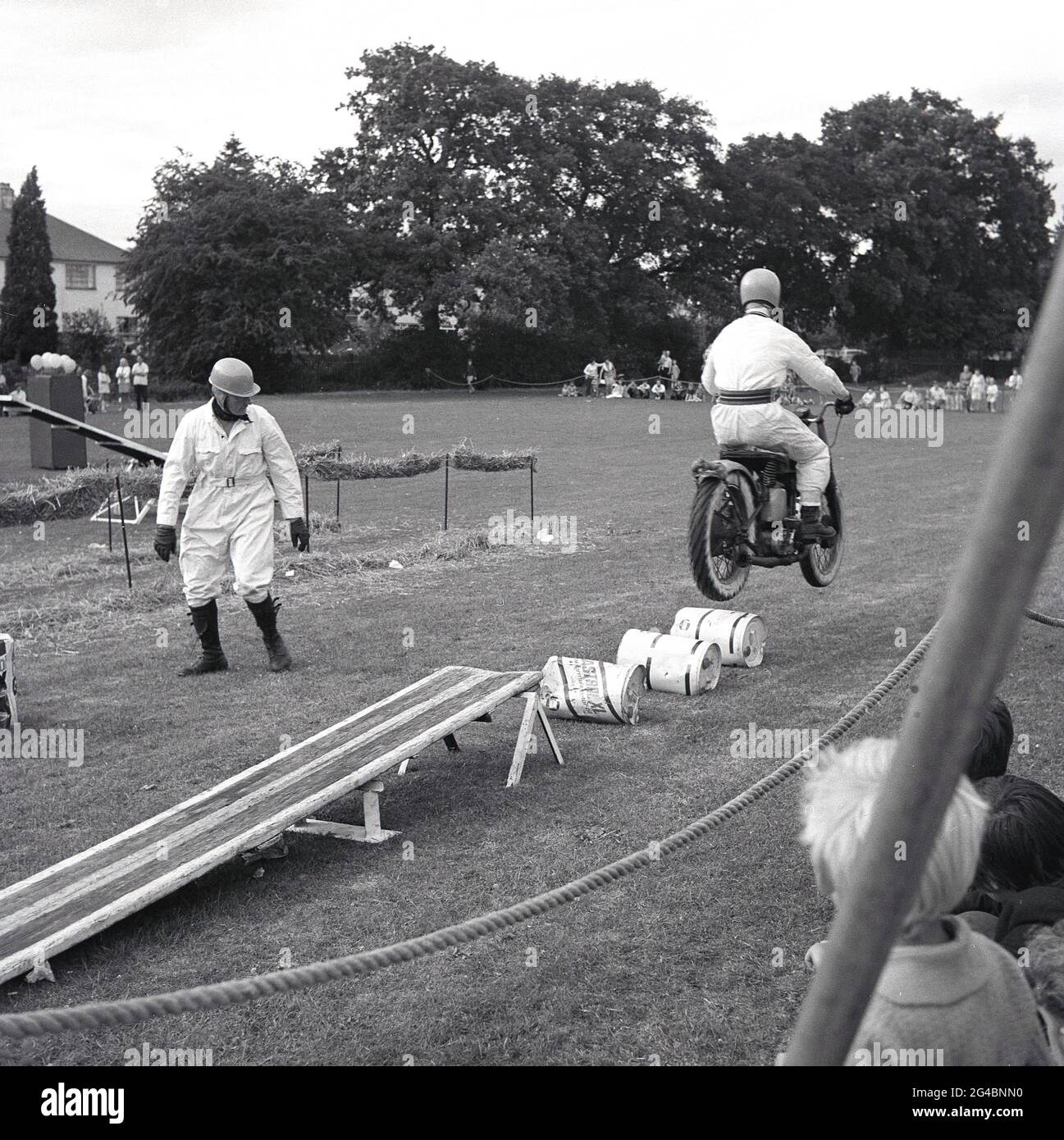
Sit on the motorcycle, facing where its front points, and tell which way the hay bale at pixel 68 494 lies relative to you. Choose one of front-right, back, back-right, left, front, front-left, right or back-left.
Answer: left

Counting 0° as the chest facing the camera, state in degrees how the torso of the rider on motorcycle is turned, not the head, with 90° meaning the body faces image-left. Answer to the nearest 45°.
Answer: approximately 225°

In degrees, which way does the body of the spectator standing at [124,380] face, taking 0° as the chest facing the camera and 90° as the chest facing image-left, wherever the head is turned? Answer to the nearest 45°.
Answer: approximately 0°

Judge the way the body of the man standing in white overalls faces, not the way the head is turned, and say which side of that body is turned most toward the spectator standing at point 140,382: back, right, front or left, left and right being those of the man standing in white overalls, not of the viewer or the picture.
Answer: back

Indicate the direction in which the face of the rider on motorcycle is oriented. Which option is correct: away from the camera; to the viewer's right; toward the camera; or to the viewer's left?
away from the camera

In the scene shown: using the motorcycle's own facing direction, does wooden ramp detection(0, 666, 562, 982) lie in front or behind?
behind

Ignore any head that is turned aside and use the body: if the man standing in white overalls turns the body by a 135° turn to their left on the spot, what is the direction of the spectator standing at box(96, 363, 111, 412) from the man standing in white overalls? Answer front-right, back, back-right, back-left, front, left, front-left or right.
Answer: front-left

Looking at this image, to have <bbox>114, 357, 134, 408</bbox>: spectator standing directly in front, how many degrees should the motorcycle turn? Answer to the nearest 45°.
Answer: approximately 90° to its left

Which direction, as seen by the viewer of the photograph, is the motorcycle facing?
facing away from the viewer and to the right of the viewer

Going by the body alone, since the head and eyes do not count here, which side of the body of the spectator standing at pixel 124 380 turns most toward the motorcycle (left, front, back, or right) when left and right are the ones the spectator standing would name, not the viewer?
front

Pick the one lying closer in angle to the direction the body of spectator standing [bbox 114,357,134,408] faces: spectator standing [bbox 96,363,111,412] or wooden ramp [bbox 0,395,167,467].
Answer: the wooden ramp

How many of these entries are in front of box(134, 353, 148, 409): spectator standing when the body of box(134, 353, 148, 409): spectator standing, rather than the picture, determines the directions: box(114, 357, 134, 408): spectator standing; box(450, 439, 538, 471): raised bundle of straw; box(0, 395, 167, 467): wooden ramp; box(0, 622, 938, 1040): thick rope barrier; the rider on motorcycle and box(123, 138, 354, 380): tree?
4

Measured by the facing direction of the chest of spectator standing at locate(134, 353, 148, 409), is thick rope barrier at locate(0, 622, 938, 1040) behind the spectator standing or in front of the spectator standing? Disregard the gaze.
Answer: in front
